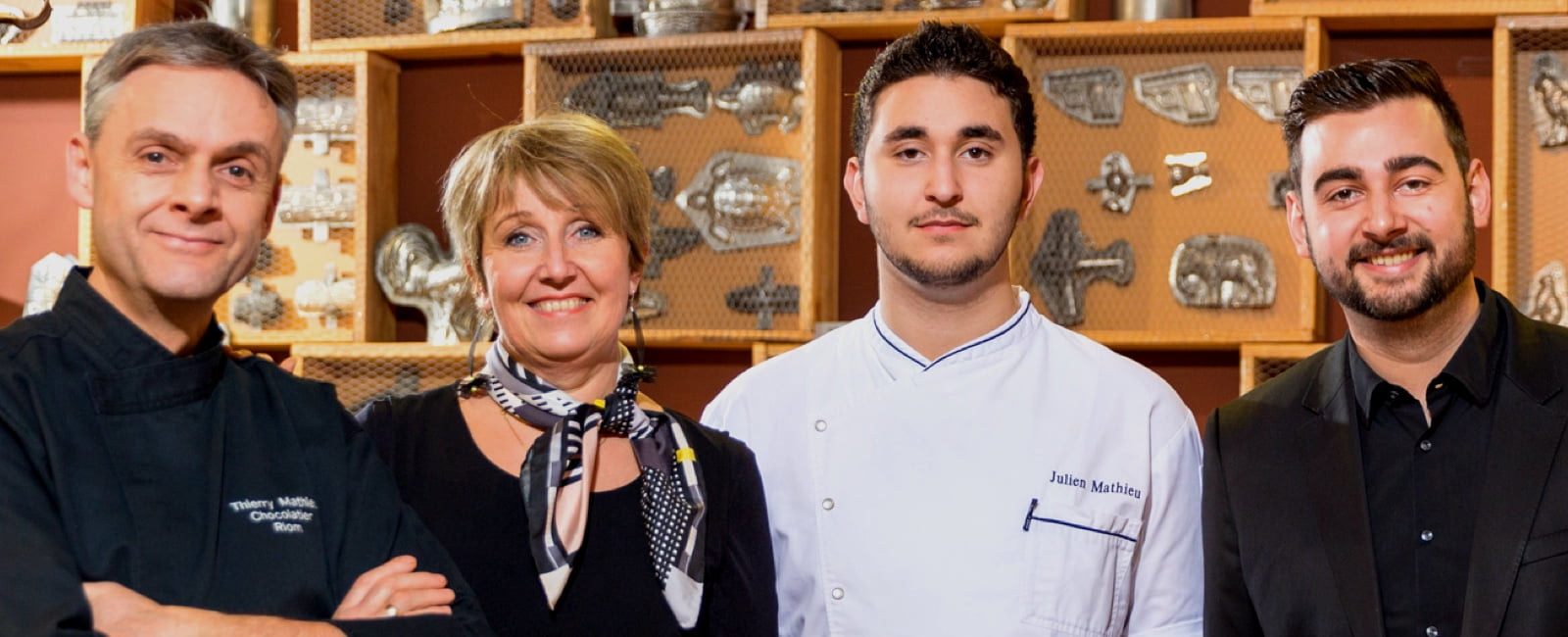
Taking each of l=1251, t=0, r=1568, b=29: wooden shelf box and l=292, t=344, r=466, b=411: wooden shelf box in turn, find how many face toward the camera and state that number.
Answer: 2

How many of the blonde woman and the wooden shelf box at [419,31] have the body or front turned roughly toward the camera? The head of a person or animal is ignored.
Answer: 2

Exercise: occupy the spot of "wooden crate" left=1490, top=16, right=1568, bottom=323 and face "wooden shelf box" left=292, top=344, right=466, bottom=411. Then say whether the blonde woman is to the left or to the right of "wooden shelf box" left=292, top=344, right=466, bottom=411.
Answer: left

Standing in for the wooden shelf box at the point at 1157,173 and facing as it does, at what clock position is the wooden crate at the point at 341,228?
The wooden crate is roughly at 3 o'clock from the wooden shelf box.

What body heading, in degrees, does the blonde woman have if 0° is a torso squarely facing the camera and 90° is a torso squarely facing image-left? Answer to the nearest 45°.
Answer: approximately 0°

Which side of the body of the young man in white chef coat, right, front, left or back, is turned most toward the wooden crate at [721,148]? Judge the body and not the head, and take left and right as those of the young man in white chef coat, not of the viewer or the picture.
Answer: back

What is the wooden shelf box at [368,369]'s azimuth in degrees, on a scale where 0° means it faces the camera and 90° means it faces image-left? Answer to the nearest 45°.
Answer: approximately 0°
